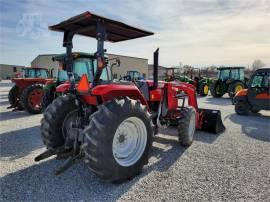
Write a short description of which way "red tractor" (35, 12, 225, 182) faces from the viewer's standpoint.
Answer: facing away from the viewer and to the right of the viewer

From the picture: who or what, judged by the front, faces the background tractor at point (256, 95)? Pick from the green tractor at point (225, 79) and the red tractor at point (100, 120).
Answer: the red tractor

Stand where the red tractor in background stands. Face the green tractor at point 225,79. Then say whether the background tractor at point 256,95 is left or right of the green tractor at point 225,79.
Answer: right
